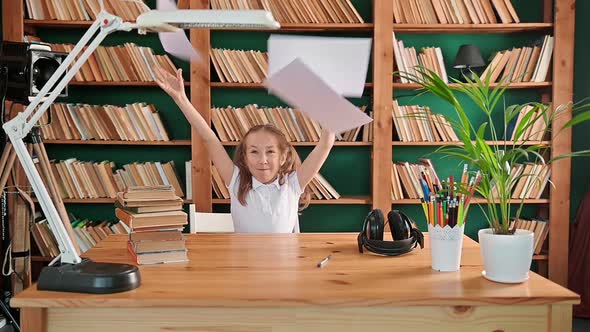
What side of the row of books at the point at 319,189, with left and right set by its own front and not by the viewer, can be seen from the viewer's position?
front

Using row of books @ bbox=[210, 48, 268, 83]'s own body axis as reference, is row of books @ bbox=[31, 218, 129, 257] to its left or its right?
on its right

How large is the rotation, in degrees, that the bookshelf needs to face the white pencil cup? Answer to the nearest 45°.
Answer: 0° — it already faces it

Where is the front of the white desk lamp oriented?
to the viewer's right

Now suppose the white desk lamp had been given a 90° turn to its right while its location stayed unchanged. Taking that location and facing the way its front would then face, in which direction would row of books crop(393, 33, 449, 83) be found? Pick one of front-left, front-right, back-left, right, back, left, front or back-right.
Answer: back-left

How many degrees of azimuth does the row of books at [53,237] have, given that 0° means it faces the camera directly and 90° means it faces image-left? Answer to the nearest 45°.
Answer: approximately 0°

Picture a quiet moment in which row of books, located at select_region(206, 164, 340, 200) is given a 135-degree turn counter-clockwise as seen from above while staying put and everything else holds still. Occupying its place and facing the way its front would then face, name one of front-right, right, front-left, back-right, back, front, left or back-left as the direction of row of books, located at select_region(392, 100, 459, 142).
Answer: front-right

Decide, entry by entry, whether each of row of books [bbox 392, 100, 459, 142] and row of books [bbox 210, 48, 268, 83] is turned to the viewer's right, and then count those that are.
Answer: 0
